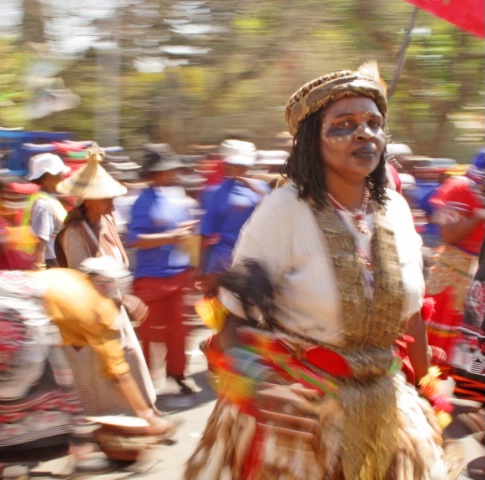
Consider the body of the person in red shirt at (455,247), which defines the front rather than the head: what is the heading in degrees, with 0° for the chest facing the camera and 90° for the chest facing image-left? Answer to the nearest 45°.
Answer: approximately 270°

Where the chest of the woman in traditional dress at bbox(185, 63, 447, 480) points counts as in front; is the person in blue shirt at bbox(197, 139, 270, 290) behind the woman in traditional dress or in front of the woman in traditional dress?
behind

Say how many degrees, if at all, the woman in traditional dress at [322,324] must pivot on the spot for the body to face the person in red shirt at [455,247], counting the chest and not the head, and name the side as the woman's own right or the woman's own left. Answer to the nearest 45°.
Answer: approximately 135° to the woman's own left

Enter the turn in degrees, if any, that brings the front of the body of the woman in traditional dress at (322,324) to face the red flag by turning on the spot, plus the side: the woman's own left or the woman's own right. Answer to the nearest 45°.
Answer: approximately 135° to the woman's own left

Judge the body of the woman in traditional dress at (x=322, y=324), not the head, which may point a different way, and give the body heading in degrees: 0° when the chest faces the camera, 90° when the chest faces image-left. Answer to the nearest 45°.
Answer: approximately 315°
